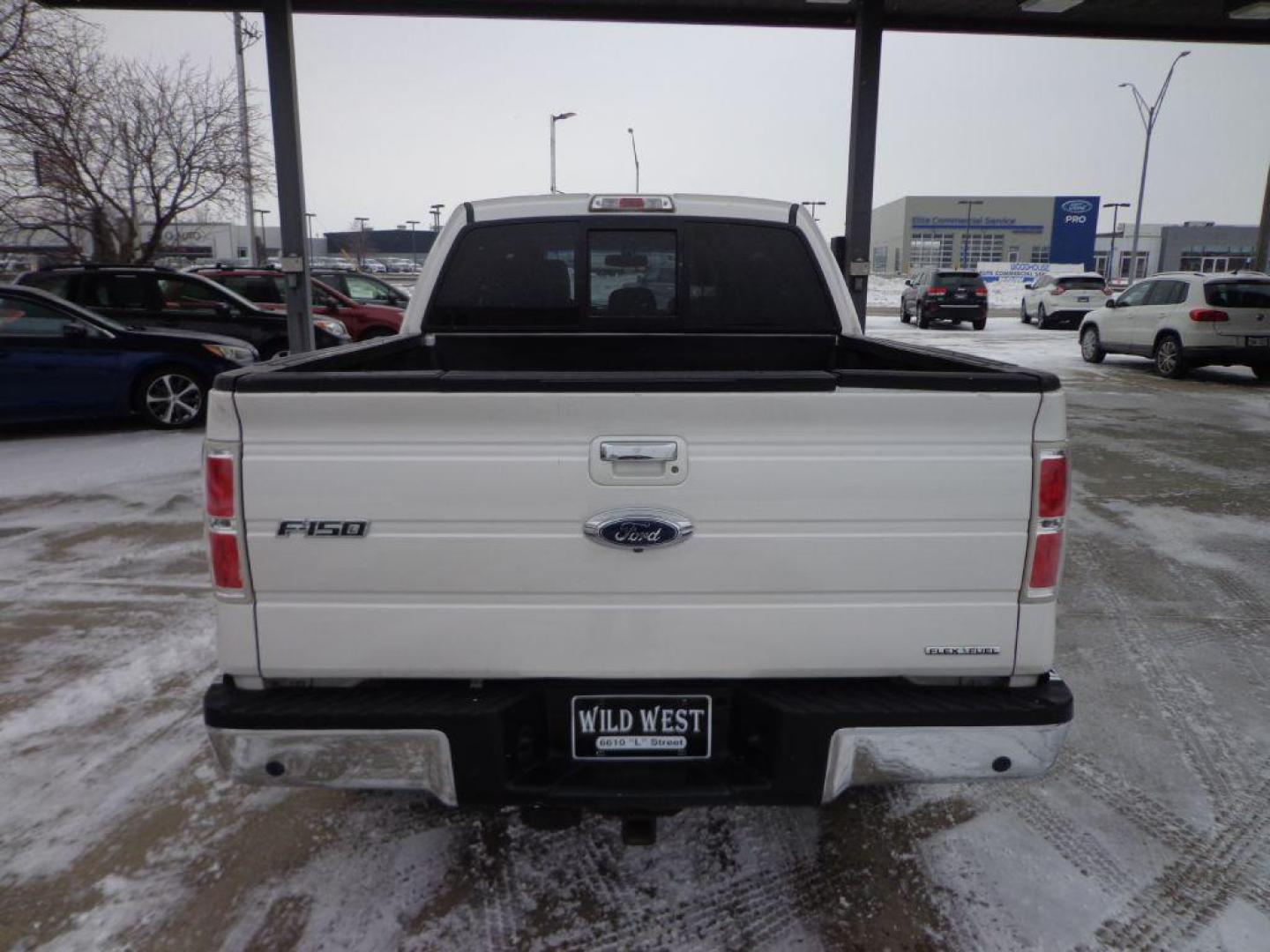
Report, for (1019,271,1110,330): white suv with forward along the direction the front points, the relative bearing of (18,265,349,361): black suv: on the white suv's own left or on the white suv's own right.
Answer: on the white suv's own left

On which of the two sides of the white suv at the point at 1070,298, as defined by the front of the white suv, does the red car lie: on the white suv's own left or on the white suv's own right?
on the white suv's own left

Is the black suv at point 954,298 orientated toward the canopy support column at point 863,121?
no

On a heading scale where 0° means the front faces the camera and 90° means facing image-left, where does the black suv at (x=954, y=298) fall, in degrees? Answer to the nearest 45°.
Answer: approximately 135°

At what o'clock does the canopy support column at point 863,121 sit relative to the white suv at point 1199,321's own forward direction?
The canopy support column is roughly at 9 o'clock from the white suv.

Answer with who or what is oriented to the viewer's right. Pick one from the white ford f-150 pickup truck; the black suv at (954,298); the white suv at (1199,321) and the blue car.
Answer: the blue car

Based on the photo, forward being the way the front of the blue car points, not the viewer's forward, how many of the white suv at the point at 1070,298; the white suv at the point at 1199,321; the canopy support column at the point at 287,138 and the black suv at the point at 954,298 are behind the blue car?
0

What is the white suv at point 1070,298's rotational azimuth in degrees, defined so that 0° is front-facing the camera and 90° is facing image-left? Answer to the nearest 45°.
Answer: approximately 135°

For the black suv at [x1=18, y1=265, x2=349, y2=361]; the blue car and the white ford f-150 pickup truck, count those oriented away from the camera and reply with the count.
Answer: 1

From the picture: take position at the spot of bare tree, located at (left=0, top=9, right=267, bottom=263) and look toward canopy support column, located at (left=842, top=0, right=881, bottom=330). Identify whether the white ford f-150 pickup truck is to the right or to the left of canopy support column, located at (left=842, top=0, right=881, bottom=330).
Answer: right

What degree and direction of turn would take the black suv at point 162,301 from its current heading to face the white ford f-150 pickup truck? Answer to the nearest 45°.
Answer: approximately 90° to its right

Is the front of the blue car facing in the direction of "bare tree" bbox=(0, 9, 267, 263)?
no

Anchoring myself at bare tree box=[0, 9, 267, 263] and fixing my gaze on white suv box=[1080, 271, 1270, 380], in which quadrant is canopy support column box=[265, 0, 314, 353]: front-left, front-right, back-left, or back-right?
front-right

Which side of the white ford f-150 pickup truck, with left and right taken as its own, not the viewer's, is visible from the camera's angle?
back

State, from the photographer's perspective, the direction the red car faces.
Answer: facing to the right of the viewer

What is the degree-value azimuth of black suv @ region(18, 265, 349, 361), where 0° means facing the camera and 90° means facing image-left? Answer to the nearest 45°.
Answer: approximately 270°

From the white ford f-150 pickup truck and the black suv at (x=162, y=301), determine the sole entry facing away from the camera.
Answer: the white ford f-150 pickup truck

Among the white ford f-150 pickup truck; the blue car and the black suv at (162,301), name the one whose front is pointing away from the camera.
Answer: the white ford f-150 pickup truck
